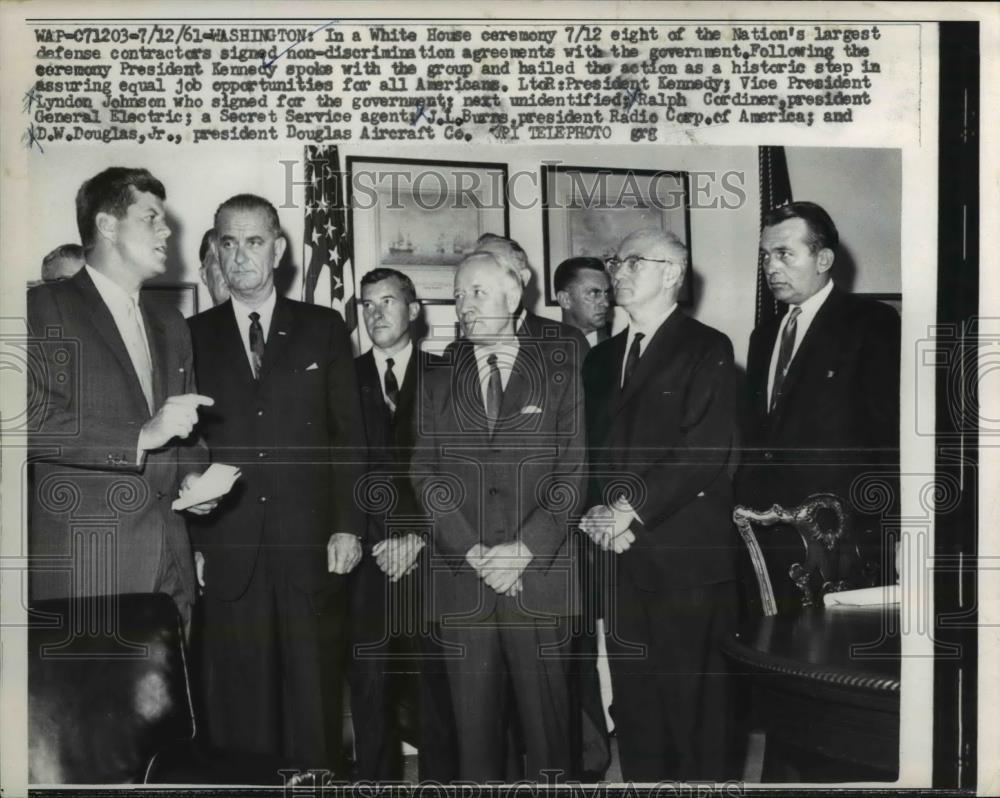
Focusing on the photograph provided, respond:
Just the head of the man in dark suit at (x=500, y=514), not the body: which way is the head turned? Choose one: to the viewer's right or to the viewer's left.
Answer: to the viewer's left

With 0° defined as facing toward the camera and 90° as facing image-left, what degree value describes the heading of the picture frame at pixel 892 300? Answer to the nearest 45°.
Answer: approximately 0°

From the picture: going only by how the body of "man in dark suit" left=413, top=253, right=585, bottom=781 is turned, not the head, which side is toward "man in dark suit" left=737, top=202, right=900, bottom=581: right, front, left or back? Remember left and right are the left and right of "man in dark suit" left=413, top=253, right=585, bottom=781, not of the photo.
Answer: left
